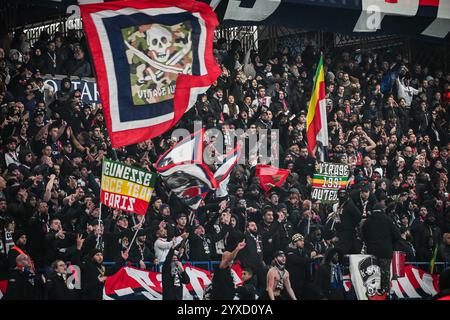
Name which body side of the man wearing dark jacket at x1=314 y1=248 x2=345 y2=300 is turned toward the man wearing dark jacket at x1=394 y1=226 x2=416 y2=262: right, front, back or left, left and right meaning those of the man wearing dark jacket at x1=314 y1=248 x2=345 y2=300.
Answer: left

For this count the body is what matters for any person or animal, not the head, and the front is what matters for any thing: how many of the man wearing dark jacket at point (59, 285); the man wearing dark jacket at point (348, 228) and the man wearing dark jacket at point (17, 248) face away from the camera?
0

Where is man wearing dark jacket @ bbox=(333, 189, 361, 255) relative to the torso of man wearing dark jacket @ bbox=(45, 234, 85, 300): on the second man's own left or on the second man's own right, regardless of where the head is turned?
on the second man's own left

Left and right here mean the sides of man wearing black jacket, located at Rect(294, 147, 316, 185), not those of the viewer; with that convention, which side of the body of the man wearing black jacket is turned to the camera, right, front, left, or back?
front

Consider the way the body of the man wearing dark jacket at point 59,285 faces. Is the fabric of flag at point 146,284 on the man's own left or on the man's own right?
on the man's own left

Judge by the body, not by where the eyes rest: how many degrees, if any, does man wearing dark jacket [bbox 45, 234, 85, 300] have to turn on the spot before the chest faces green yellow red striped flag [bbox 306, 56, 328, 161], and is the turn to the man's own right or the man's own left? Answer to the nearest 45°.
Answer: approximately 90° to the man's own left

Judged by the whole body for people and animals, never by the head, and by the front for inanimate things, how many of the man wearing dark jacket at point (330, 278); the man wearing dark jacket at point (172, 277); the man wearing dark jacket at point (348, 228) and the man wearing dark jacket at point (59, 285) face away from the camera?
0

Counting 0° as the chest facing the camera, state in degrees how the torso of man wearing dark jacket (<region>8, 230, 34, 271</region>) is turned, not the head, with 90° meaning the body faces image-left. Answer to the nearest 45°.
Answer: approximately 315°

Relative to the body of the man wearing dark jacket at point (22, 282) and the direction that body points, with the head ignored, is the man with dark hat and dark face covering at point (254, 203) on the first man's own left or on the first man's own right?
on the first man's own left

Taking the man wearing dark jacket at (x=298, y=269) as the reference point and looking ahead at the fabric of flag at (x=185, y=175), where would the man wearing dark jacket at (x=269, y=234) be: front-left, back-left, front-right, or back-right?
front-right
